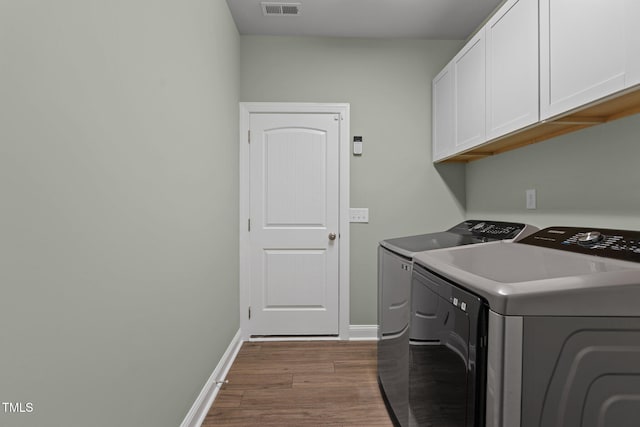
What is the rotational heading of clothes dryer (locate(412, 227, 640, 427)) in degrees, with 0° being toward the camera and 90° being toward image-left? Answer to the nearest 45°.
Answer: approximately 45°

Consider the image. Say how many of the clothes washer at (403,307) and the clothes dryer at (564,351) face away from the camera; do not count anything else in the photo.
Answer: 0
